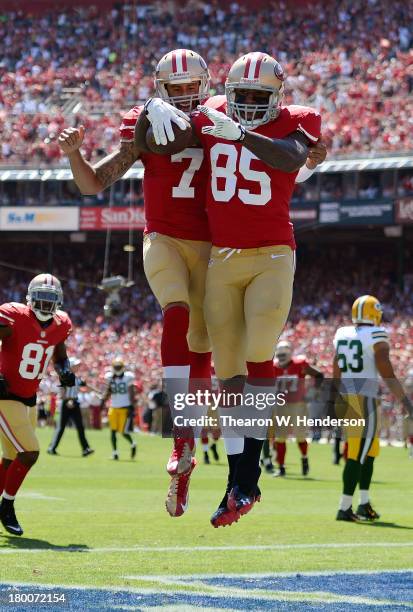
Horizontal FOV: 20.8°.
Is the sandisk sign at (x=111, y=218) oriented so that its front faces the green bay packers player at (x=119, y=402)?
yes

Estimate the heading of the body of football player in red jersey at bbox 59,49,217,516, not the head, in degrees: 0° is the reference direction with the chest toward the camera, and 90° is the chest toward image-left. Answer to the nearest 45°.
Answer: approximately 0°

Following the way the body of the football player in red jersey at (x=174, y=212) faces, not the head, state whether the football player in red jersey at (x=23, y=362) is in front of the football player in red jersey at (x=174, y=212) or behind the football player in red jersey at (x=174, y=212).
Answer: behind

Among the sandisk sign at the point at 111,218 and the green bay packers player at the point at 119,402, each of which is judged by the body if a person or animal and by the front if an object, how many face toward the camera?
2

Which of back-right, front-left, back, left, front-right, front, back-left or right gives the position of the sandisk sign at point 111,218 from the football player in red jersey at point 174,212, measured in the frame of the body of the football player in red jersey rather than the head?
back

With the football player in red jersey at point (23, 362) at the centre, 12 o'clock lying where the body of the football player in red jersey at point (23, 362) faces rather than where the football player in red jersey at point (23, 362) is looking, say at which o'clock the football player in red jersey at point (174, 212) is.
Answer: the football player in red jersey at point (174, 212) is roughly at 1 o'clock from the football player in red jersey at point (23, 362).

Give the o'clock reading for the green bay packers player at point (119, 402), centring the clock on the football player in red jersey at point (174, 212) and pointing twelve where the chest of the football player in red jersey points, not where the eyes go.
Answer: The green bay packers player is roughly at 6 o'clock from the football player in red jersey.

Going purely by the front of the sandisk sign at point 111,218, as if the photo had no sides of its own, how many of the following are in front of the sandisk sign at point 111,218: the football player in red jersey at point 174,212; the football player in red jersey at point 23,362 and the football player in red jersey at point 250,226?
3

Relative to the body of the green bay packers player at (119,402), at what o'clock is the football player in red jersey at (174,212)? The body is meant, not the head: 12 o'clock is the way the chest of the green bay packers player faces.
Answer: The football player in red jersey is roughly at 12 o'clock from the green bay packers player.
